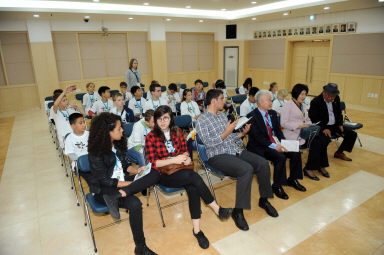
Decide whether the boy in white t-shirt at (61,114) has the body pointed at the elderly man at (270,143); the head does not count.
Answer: yes

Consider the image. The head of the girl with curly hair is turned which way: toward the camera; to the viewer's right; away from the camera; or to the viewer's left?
to the viewer's right

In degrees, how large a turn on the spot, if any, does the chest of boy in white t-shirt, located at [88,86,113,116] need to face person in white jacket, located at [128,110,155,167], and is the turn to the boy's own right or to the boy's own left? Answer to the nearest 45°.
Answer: approximately 45° to the boy's own right

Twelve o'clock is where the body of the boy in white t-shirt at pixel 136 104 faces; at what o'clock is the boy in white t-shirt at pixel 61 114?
the boy in white t-shirt at pixel 61 114 is roughly at 3 o'clock from the boy in white t-shirt at pixel 136 104.

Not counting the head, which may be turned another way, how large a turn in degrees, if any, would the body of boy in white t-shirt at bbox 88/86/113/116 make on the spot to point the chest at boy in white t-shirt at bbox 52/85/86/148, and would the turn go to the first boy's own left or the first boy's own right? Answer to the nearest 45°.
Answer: approximately 90° to the first boy's own right

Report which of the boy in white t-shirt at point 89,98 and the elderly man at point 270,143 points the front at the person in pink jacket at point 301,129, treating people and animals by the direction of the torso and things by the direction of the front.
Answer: the boy in white t-shirt

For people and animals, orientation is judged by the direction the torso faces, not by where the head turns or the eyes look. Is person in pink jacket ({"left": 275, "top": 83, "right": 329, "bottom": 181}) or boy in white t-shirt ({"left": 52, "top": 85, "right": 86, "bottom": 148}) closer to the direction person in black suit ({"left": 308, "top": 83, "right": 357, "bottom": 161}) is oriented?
the person in pink jacket

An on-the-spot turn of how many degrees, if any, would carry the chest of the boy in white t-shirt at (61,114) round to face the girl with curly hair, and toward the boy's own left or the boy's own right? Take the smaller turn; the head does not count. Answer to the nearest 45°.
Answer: approximately 45° to the boy's own right
